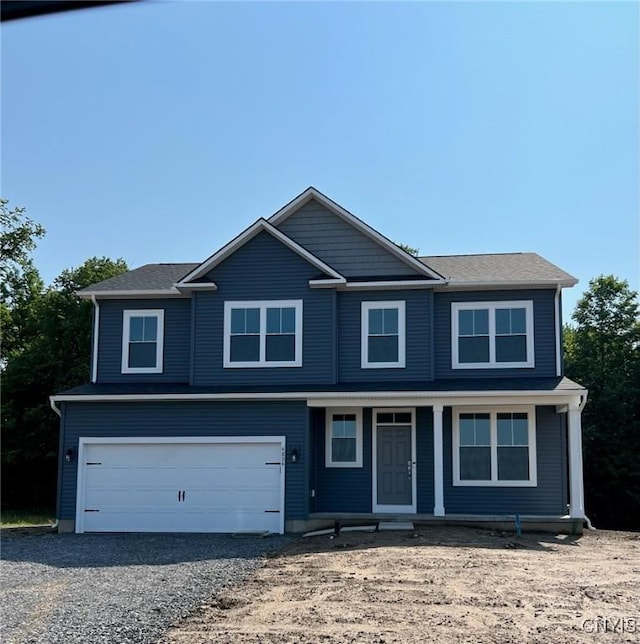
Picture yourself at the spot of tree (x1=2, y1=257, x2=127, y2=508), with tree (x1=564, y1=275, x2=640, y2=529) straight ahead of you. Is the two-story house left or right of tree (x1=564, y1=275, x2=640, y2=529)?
right

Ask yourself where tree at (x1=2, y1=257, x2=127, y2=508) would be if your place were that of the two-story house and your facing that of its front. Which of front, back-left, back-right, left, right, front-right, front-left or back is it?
back-right

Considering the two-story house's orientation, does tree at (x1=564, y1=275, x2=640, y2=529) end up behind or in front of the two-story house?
behind

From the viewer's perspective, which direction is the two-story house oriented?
toward the camera
